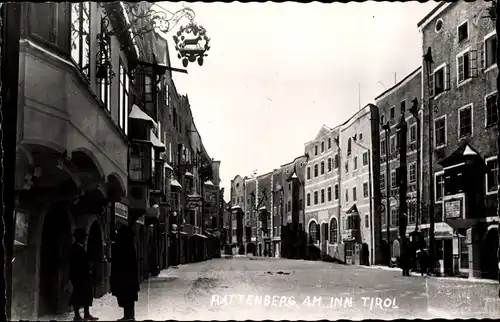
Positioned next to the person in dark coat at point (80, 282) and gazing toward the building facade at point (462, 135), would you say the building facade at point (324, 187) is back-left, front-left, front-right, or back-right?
front-left

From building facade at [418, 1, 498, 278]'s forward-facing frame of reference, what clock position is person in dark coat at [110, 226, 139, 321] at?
The person in dark coat is roughly at 12 o'clock from the building facade.

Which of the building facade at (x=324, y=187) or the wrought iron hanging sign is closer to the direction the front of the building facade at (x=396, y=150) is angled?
the wrought iron hanging sign

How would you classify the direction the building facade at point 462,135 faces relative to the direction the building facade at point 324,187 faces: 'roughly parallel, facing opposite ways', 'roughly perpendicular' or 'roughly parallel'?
roughly parallel

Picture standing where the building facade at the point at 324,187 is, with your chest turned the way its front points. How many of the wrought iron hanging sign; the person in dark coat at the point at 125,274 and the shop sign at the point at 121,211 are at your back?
0

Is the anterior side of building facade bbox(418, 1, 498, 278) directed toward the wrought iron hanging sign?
yes

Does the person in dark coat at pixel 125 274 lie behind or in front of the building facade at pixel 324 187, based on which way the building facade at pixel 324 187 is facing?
in front

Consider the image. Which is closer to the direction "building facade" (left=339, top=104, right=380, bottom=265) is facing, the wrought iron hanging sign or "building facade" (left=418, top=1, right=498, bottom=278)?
the wrought iron hanging sign

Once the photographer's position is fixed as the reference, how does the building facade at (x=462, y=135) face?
facing the viewer and to the left of the viewer

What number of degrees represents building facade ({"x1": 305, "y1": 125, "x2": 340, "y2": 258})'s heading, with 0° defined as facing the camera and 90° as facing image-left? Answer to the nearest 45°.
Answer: approximately 45°

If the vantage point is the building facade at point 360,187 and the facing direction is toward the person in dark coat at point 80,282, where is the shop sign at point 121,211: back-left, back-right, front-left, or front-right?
front-right

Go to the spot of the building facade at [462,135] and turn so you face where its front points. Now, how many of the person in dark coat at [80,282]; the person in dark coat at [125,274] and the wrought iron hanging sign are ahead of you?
3

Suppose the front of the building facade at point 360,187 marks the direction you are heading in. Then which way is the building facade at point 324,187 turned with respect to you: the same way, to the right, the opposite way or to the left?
the same way

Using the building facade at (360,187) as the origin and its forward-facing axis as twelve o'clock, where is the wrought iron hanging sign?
The wrought iron hanging sign is roughly at 11 o'clock from the building facade.

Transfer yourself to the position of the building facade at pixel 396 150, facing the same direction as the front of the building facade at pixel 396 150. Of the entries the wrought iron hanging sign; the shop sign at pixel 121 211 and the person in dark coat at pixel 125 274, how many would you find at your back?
0

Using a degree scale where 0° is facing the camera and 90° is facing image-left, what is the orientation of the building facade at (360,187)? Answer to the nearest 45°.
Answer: approximately 45°
